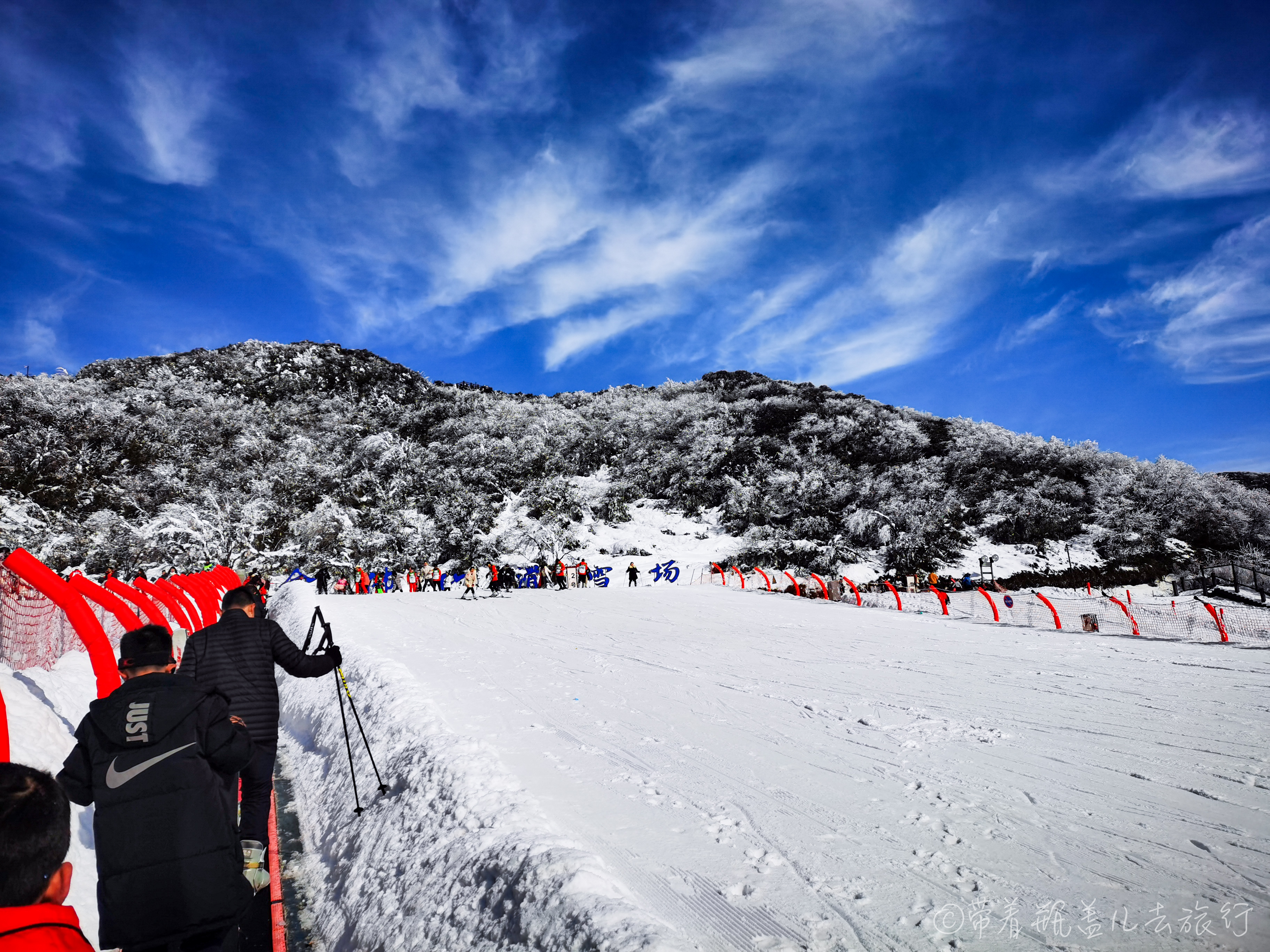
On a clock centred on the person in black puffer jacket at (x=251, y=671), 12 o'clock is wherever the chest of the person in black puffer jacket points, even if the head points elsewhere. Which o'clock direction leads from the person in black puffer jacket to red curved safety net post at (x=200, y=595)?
The red curved safety net post is roughly at 12 o'clock from the person in black puffer jacket.

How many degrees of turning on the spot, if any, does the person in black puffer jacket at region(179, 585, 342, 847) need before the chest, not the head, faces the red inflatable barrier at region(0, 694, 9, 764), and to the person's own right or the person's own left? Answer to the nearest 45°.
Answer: approximately 135° to the person's own left

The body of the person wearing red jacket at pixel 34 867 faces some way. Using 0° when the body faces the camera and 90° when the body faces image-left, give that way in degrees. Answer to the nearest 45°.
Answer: approximately 180°

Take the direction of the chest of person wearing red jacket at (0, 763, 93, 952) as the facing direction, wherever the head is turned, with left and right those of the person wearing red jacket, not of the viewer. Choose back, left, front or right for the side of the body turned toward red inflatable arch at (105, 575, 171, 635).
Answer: front

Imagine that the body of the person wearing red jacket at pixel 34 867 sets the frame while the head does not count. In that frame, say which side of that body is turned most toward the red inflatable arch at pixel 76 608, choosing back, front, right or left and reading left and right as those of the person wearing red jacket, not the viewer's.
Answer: front

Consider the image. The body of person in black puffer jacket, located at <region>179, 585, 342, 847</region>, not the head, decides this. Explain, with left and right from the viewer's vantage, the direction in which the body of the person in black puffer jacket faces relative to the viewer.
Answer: facing away from the viewer

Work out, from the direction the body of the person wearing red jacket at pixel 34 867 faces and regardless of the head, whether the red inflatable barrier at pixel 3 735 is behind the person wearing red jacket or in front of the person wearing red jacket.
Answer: in front

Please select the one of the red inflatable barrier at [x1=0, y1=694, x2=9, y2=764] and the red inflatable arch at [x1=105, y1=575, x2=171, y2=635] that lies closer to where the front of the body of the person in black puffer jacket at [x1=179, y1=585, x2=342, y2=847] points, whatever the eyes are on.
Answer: the red inflatable arch

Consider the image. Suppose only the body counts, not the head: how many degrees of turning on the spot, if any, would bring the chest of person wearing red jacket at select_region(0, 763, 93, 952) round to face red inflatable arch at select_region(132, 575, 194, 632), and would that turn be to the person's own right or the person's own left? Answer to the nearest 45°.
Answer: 0° — they already face it

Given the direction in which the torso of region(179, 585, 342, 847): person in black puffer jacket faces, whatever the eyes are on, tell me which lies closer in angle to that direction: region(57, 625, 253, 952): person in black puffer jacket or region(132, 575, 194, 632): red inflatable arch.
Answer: the red inflatable arch

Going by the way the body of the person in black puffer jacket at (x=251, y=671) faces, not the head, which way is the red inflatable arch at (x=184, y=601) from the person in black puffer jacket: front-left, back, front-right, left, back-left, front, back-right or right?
front

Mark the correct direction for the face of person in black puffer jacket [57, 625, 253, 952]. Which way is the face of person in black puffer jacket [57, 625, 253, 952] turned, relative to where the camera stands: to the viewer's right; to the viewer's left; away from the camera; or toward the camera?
away from the camera

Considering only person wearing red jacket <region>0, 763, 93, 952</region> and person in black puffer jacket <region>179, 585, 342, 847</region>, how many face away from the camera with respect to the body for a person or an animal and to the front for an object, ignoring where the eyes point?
2

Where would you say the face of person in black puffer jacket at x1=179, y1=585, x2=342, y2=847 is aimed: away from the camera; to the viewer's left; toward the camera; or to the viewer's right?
away from the camera

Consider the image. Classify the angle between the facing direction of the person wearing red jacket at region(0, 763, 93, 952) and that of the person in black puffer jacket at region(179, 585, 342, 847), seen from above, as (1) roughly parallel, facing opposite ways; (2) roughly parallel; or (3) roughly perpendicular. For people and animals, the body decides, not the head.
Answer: roughly parallel

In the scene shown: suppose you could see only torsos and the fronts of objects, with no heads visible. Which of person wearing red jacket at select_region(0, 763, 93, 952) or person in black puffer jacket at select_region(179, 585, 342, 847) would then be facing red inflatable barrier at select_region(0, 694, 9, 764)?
the person wearing red jacket
